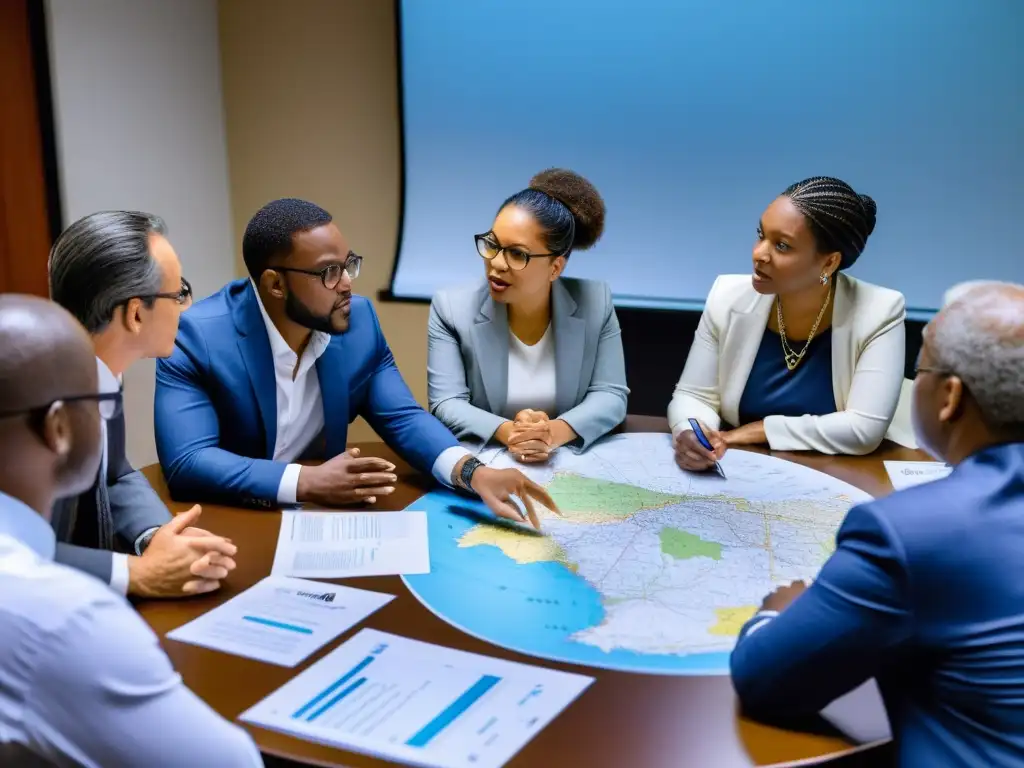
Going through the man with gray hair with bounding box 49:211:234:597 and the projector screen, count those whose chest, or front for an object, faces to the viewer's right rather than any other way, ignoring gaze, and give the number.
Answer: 1

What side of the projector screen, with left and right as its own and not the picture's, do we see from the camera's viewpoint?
front

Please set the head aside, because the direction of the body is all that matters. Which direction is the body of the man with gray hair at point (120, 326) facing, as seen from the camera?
to the viewer's right

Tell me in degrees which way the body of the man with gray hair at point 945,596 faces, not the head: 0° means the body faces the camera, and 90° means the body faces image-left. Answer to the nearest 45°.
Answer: approximately 135°

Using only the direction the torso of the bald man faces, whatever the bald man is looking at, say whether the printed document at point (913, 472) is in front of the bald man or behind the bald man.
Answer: in front

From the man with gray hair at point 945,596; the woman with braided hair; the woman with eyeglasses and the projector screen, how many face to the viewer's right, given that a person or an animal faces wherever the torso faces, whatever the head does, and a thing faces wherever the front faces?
0

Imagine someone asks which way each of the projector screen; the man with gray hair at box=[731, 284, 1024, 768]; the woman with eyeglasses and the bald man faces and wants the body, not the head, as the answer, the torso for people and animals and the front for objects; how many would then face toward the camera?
2

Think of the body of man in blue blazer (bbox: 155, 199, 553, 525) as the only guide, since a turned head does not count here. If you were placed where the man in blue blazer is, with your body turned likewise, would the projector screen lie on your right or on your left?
on your left

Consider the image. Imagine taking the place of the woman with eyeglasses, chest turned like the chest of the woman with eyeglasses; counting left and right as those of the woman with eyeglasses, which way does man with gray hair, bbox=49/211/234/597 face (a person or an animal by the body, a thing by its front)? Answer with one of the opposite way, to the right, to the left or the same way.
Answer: to the left

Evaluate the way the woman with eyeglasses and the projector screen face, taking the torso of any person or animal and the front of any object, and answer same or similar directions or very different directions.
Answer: same or similar directions

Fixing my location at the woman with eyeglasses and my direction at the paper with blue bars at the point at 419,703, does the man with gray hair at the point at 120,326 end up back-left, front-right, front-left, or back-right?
front-right

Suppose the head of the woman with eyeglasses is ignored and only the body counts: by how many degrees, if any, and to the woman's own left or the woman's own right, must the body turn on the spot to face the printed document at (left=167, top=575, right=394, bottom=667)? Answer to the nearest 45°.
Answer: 0° — they already face it

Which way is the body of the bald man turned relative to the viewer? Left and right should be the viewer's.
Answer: facing away from the viewer and to the right of the viewer

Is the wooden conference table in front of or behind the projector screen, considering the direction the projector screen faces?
in front

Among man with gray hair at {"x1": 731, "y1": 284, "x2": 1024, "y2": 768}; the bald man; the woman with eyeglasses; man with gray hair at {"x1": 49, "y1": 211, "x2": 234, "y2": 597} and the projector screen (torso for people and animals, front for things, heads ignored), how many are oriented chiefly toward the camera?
2

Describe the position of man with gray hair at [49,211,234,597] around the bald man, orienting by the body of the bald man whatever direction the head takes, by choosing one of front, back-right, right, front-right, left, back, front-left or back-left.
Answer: front-left

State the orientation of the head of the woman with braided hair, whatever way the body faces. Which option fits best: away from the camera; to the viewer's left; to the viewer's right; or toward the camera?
to the viewer's left

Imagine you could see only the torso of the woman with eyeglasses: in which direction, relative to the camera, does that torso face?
toward the camera
